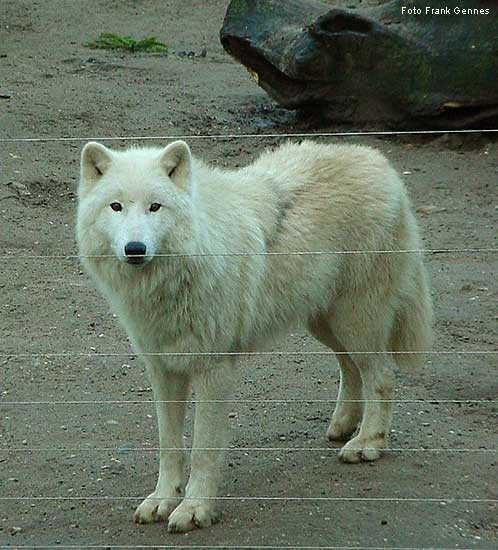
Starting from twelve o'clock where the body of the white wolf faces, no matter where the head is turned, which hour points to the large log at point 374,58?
The large log is roughly at 5 o'clock from the white wolf.

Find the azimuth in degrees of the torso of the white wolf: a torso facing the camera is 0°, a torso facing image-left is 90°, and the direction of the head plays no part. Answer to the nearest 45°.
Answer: approximately 45°
